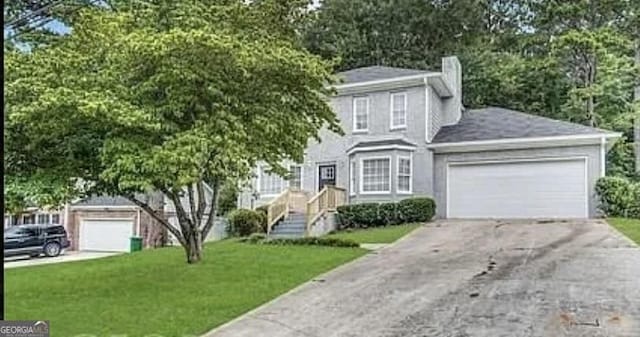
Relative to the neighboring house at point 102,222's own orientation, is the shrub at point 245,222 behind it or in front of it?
in front

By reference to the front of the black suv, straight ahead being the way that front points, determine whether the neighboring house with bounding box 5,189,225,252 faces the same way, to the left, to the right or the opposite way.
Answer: to the left

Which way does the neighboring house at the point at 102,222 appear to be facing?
toward the camera

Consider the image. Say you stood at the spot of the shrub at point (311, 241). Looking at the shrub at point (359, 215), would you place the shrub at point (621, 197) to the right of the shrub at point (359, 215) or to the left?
right

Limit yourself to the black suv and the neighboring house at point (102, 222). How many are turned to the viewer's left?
1

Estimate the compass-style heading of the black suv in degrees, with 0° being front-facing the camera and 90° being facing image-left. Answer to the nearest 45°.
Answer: approximately 90°

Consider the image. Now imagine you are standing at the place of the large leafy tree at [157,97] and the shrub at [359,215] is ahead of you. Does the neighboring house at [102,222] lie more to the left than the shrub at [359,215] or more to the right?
left

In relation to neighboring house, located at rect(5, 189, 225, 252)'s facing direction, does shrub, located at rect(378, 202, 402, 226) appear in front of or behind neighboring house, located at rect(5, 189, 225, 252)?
in front
